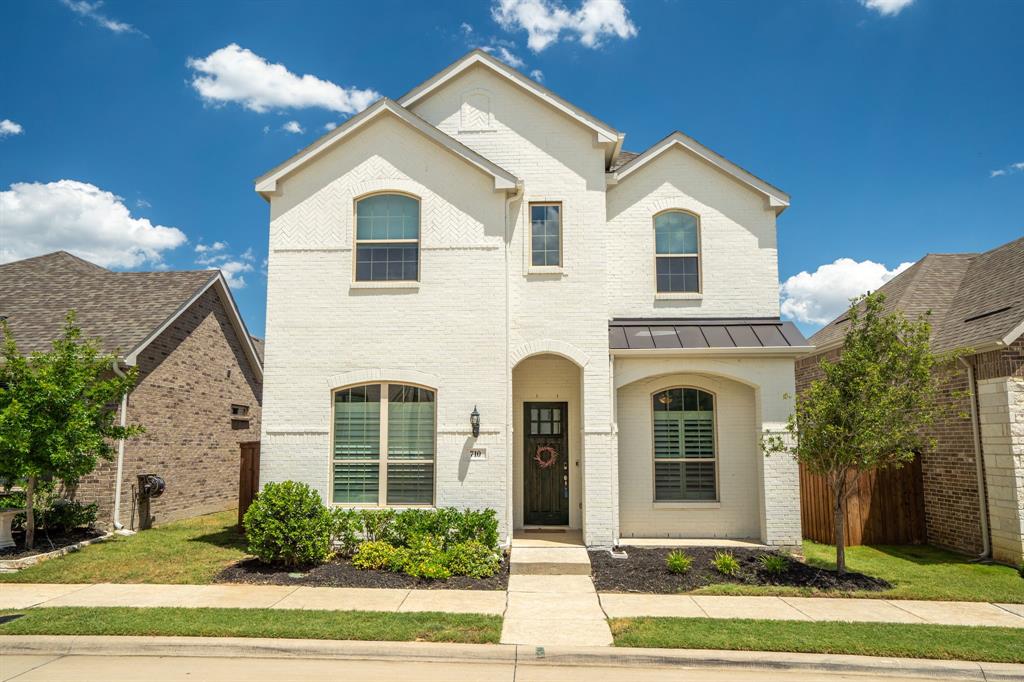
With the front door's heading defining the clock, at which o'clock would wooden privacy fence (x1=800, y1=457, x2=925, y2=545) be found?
The wooden privacy fence is roughly at 9 o'clock from the front door.

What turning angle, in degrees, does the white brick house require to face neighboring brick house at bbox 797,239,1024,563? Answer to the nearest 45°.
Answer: approximately 90° to its left

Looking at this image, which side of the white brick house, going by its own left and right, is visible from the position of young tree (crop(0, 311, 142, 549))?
right

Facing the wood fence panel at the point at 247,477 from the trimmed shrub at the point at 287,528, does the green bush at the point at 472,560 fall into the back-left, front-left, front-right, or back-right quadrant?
back-right

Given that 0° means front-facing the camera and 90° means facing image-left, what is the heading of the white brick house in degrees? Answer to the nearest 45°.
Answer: approximately 0°

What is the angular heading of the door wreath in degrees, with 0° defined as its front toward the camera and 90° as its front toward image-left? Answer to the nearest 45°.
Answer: approximately 0°

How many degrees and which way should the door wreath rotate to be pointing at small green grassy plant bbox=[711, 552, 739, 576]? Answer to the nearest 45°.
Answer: approximately 45° to its left

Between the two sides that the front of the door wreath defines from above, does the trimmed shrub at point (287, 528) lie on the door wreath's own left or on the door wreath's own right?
on the door wreath's own right

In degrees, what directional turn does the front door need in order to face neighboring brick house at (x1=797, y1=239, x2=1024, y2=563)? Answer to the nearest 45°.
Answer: approximately 90° to its left

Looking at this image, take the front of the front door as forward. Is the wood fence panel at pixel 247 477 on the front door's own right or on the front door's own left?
on the front door's own right

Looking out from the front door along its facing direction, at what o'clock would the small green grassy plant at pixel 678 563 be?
The small green grassy plant is roughly at 11 o'clock from the front door.
